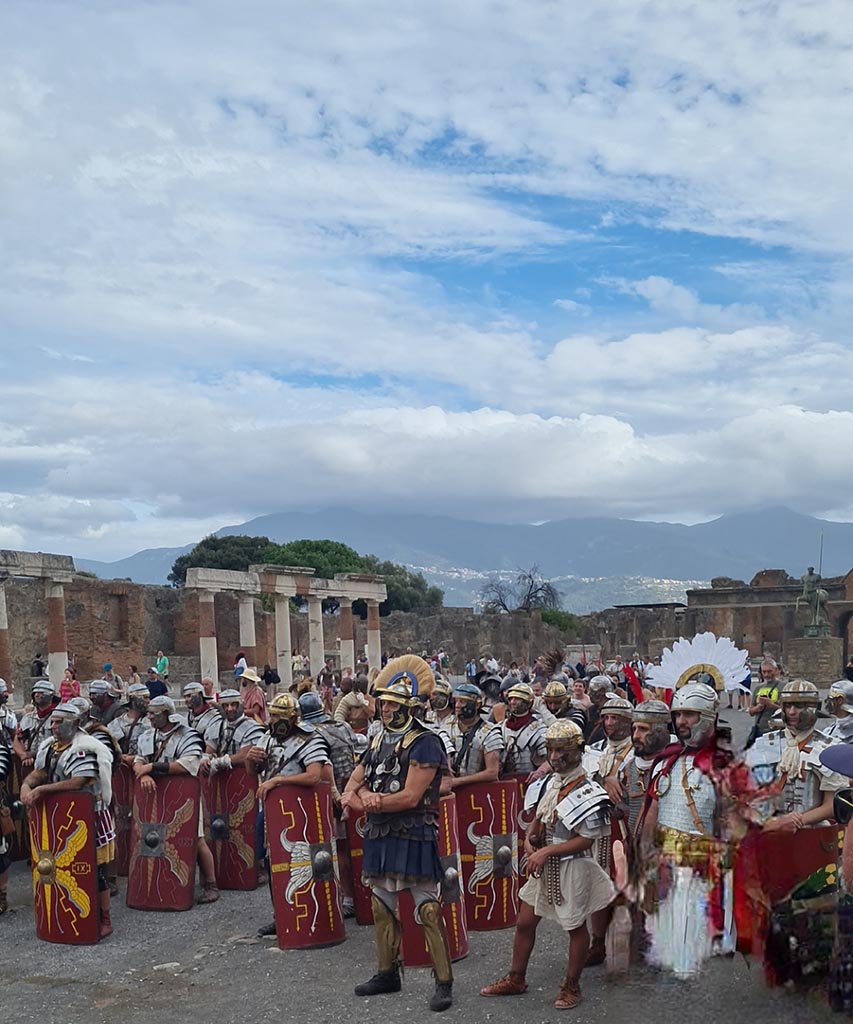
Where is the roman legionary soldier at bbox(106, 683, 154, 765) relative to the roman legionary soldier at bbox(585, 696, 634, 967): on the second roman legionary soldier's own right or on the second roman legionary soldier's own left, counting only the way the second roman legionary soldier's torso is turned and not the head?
on the second roman legionary soldier's own right

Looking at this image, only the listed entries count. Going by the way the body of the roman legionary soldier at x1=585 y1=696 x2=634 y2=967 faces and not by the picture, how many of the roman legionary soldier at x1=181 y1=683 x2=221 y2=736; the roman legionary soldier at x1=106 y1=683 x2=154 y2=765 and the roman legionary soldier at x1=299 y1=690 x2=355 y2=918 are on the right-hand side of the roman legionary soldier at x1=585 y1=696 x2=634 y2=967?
3

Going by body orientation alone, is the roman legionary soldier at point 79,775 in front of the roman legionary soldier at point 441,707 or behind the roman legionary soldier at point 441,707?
in front

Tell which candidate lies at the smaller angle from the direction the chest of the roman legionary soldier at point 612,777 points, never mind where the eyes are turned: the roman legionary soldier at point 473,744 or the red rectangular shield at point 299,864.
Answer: the red rectangular shield
